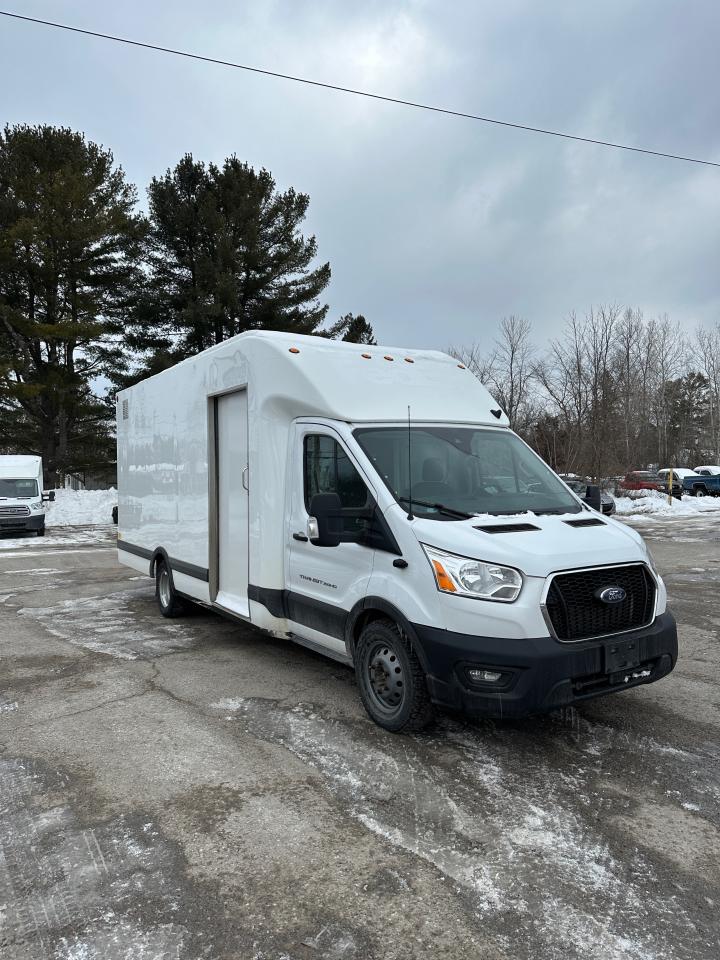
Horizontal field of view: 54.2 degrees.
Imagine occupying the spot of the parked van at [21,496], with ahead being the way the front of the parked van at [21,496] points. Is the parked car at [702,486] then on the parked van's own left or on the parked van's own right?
on the parked van's own left

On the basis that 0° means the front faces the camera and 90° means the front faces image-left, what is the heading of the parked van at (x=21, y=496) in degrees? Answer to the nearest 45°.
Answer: approximately 0°

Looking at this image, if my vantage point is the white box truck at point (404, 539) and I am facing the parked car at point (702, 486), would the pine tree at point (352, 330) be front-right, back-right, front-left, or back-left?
front-left

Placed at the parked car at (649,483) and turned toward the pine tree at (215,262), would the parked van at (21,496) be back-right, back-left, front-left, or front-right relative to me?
front-left

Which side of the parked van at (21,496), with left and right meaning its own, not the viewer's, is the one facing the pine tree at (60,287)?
back

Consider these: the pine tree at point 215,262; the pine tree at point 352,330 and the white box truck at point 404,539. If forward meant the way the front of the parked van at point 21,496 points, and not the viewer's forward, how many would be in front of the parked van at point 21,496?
1

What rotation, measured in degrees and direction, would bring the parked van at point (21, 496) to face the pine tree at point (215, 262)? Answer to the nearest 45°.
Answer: approximately 135° to its left

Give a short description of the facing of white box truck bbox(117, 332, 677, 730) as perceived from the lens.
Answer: facing the viewer and to the right of the viewer

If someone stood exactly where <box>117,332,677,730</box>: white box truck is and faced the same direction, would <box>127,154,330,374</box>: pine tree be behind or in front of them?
behind

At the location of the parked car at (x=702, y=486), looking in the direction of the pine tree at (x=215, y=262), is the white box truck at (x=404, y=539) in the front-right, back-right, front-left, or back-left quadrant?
front-left

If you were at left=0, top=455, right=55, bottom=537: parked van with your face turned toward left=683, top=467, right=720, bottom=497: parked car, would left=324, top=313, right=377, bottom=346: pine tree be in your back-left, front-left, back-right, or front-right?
front-left

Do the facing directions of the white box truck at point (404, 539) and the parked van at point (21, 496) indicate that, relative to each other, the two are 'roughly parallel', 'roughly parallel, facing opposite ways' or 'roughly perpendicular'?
roughly parallel

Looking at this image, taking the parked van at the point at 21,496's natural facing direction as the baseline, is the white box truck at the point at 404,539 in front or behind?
in front

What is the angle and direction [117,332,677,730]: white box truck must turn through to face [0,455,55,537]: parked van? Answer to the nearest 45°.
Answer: approximately 180°

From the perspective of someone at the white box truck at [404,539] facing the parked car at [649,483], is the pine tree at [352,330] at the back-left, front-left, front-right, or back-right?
front-left

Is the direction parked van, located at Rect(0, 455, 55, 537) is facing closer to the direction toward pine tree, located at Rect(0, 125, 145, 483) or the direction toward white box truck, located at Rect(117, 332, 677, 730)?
the white box truck

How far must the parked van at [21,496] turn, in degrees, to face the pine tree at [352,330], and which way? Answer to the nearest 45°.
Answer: approximately 135° to its left

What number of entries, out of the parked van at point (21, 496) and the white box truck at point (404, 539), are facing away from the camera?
0
